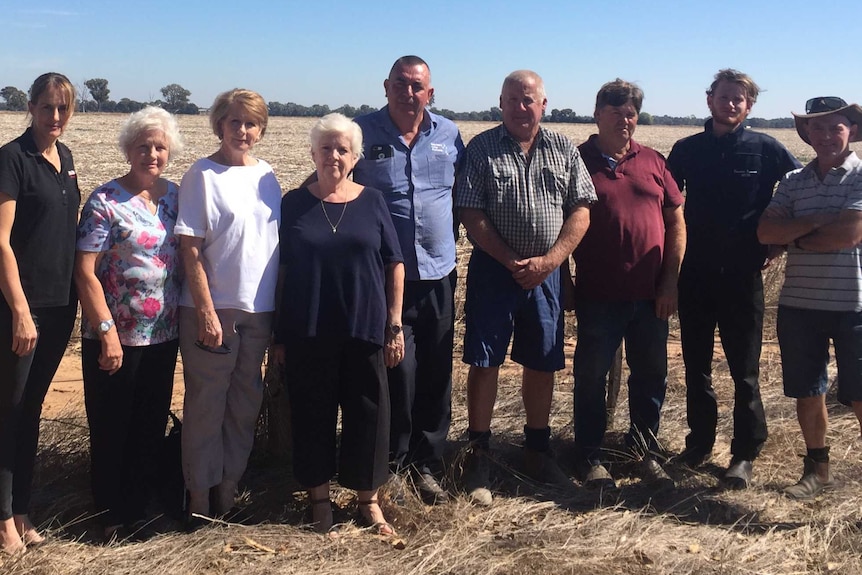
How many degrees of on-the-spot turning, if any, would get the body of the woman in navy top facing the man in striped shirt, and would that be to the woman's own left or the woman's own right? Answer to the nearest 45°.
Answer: approximately 90° to the woman's own left

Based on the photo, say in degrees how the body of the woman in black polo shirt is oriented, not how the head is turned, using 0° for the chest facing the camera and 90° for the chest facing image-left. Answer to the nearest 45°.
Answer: approximately 315°

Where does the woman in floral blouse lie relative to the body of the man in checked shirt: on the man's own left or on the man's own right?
on the man's own right

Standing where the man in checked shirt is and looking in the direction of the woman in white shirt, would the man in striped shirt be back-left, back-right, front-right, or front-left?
back-left

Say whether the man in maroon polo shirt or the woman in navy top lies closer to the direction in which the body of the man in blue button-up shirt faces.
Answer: the woman in navy top

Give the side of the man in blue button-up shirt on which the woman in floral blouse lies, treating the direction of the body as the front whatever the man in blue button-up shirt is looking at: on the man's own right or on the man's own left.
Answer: on the man's own right

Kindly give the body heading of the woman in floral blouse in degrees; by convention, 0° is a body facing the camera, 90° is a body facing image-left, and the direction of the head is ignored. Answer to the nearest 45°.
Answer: approximately 315°

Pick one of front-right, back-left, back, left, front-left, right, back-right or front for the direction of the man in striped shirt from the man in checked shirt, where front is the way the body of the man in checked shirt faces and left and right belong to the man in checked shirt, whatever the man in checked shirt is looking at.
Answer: left

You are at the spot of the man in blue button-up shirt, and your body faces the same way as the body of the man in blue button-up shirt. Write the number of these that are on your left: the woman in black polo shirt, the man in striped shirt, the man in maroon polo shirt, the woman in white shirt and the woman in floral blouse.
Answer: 2
